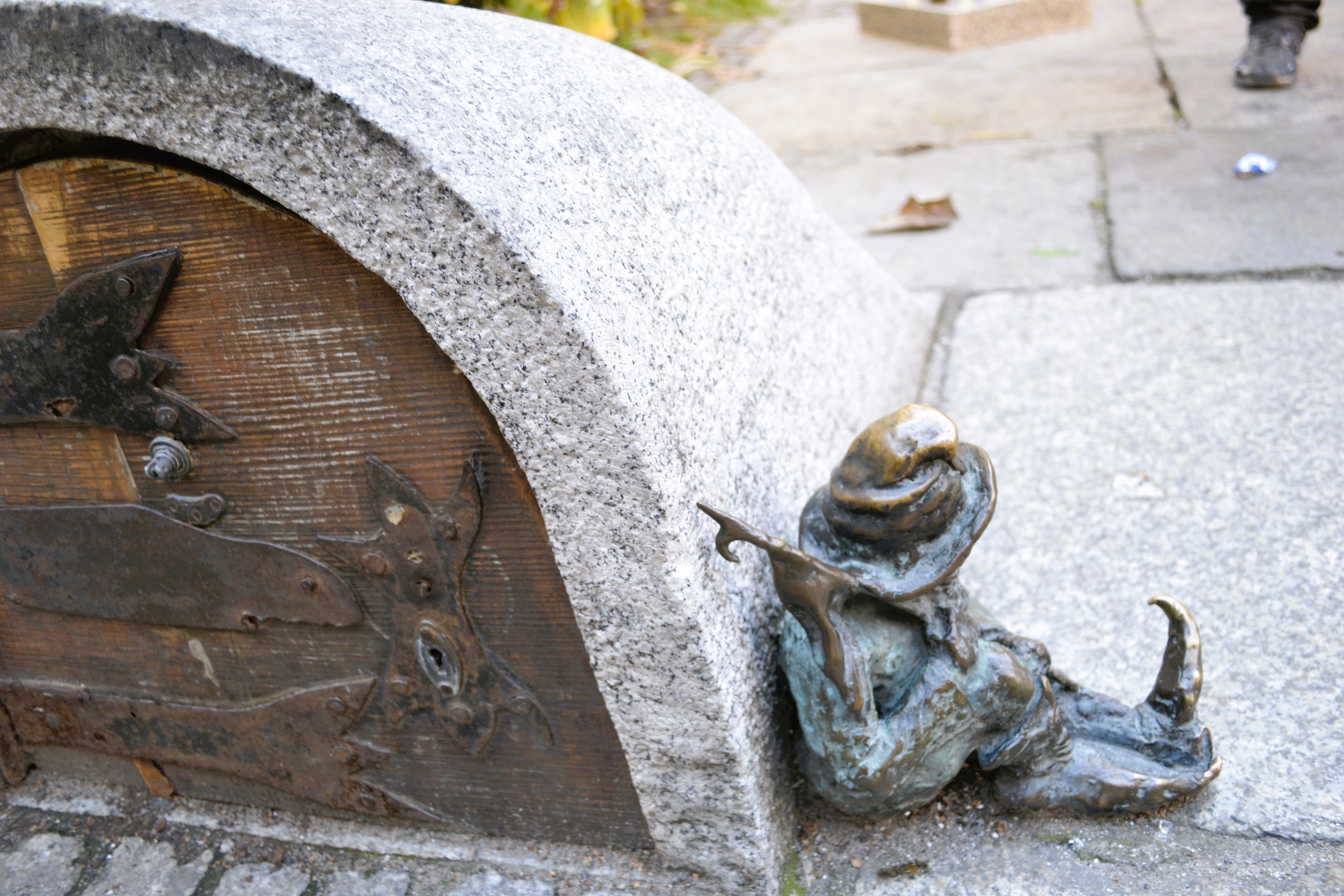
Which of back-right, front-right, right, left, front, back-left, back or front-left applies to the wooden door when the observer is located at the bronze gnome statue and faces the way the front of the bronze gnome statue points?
back

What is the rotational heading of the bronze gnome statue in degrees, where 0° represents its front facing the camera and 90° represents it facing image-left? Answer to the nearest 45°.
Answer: approximately 270°

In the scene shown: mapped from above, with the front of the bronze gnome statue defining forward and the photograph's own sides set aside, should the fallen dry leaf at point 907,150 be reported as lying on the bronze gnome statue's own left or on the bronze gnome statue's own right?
on the bronze gnome statue's own left

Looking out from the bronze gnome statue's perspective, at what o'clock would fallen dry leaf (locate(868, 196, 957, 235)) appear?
The fallen dry leaf is roughly at 9 o'clock from the bronze gnome statue.

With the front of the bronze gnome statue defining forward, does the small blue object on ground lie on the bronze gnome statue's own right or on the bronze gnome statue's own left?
on the bronze gnome statue's own left
